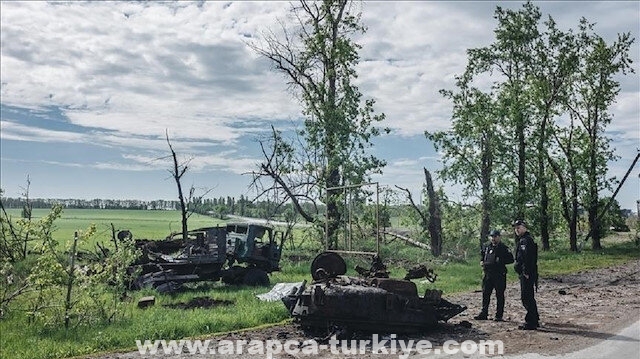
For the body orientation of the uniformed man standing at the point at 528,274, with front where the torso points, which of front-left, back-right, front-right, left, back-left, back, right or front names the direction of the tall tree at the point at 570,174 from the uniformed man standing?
right

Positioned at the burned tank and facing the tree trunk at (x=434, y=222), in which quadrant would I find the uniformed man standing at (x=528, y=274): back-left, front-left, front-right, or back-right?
front-right

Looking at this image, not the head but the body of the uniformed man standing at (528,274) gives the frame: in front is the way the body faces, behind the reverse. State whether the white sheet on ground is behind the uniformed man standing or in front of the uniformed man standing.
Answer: in front

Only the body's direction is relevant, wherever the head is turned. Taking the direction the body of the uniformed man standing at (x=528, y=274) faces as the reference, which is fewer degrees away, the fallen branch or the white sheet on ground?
the white sheet on ground

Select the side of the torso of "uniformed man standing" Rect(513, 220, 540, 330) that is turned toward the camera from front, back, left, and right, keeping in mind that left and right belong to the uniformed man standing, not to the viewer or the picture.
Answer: left

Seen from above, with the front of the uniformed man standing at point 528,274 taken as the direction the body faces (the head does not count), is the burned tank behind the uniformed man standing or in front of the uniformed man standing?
in front

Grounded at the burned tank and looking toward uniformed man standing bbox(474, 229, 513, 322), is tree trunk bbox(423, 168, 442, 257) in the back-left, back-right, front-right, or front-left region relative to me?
front-left

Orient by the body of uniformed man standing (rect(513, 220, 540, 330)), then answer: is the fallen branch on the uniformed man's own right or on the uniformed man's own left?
on the uniformed man's own right
